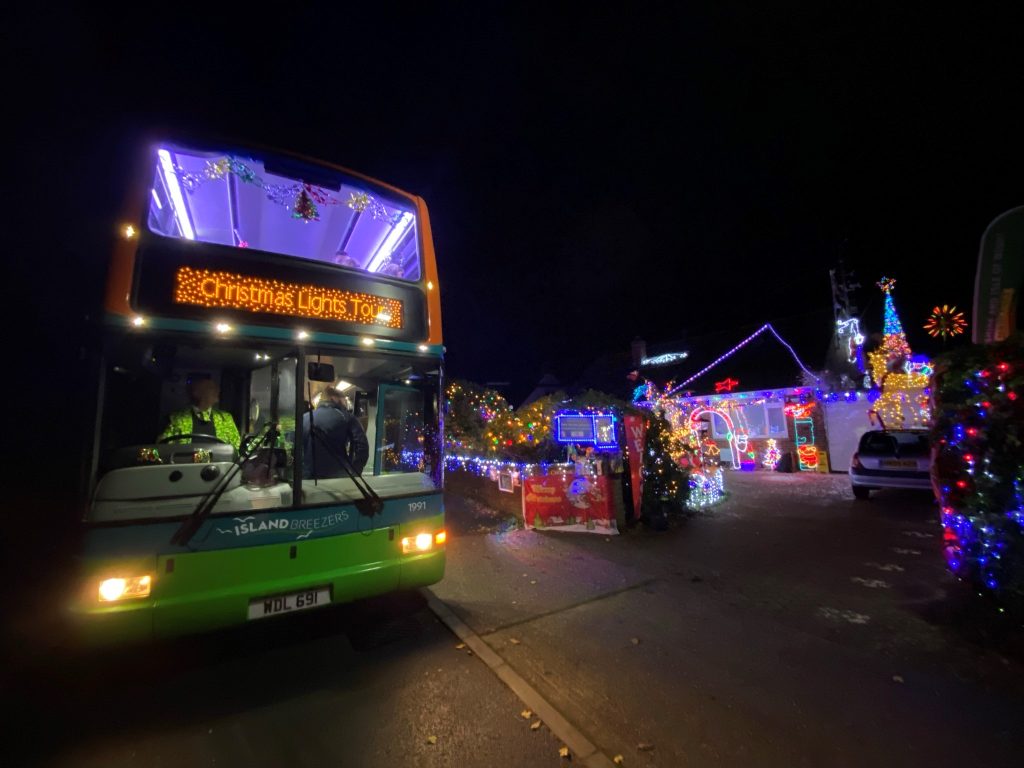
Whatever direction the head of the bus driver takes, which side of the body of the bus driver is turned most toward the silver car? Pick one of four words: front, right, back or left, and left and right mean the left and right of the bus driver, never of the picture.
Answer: left

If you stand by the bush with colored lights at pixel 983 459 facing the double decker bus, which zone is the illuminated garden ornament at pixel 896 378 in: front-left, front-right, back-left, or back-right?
back-right

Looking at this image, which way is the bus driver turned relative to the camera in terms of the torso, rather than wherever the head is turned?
toward the camera

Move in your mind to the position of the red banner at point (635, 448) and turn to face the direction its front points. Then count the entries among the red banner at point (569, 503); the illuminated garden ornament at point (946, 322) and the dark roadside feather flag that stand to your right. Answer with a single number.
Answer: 1

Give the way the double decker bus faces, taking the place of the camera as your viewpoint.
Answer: facing the viewer

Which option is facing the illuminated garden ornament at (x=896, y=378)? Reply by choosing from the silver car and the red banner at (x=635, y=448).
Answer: the silver car

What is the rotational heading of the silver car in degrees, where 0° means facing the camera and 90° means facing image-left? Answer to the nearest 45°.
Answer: approximately 180°

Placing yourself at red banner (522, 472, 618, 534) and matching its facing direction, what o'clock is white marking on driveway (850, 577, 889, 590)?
The white marking on driveway is roughly at 10 o'clock from the red banner.

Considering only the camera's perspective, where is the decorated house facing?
facing the viewer

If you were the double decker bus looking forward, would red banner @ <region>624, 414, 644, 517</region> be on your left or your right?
on your left

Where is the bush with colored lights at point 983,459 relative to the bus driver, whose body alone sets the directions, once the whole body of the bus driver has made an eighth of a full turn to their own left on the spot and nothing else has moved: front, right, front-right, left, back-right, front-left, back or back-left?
front

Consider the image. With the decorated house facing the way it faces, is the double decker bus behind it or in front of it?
in front

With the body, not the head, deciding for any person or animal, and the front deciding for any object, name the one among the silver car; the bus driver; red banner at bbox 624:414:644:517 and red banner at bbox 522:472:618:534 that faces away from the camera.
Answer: the silver car

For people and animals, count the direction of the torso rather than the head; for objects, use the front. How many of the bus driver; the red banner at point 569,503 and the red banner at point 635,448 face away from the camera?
0

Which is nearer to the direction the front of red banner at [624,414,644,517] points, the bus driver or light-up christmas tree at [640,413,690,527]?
the bus driver
